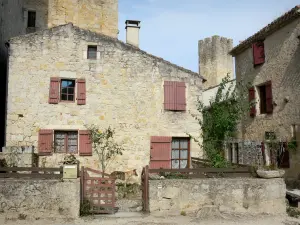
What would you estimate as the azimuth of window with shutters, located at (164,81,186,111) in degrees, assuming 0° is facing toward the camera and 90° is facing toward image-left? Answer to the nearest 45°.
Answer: approximately 0°

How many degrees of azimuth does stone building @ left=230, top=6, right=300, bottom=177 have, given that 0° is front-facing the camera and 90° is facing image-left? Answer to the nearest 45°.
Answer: approximately 45°

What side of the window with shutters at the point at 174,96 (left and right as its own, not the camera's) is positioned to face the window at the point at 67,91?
right

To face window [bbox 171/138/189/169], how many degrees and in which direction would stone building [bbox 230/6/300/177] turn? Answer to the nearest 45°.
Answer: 0° — it already faces it

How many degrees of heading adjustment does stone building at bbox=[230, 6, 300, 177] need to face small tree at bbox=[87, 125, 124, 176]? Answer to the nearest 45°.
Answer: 0° — it already faces it

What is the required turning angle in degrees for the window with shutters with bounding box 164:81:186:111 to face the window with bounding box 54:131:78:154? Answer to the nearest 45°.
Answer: approximately 90° to its right
